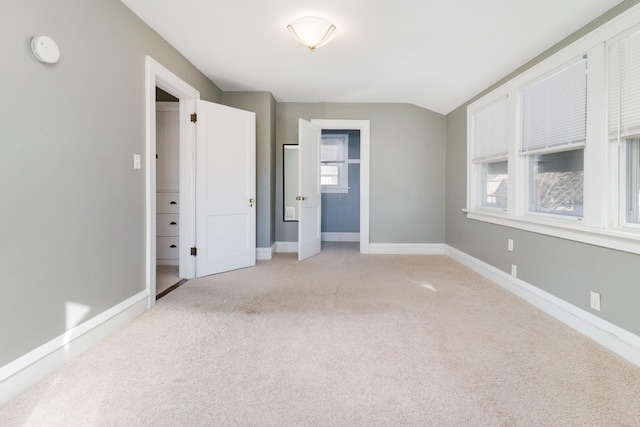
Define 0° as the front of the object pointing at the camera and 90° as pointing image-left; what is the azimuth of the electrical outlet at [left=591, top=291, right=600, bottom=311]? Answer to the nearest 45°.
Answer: approximately 45°

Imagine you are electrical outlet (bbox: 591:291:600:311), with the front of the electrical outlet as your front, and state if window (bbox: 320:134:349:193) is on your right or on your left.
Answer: on your right

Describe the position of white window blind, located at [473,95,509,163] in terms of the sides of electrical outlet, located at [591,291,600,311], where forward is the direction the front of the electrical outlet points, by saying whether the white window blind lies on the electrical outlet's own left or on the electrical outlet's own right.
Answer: on the electrical outlet's own right

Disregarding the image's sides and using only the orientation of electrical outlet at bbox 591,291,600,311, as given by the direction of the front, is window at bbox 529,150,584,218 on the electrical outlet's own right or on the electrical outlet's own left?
on the electrical outlet's own right
